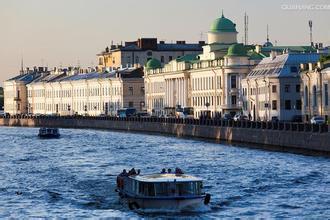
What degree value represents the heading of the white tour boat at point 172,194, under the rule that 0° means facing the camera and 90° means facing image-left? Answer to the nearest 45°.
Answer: approximately 315°
